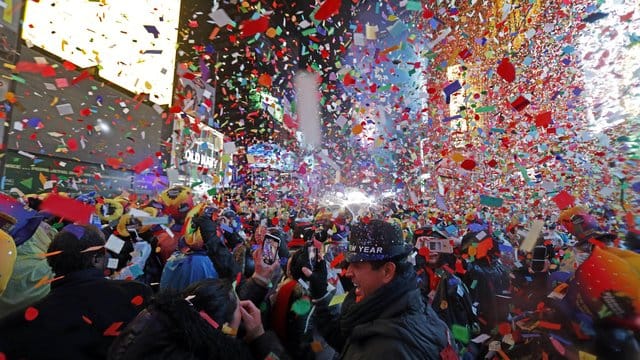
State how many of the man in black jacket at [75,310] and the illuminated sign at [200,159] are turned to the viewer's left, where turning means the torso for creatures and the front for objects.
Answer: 0

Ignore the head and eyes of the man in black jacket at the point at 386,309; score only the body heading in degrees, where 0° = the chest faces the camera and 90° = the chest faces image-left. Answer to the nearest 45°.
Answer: approximately 90°

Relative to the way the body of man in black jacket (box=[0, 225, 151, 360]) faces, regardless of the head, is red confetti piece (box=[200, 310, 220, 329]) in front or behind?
behind

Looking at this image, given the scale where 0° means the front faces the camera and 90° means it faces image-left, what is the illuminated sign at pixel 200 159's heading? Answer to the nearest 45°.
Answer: approximately 315°

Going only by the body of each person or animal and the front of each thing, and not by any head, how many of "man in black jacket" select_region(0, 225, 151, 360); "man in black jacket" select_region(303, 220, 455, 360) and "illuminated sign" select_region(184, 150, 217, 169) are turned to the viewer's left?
1

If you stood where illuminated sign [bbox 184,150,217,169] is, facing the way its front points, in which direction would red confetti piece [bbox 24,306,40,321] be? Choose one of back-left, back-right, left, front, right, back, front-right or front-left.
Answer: front-right

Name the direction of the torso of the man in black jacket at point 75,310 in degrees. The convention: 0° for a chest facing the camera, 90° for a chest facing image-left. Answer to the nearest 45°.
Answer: approximately 180°

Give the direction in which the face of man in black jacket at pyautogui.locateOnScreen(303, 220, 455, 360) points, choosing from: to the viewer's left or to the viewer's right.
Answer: to the viewer's left

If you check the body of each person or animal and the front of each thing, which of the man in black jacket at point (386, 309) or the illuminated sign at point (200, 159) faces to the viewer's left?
the man in black jacket
